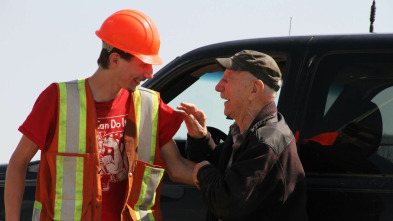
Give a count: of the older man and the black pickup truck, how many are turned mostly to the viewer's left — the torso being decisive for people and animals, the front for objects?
2

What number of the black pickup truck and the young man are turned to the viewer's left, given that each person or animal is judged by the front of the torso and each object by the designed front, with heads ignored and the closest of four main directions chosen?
1

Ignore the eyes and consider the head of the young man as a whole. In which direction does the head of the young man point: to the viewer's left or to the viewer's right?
to the viewer's right

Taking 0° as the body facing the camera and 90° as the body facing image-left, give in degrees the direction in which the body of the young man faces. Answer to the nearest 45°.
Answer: approximately 315°

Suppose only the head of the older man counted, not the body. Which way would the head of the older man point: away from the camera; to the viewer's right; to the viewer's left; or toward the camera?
to the viewer's left

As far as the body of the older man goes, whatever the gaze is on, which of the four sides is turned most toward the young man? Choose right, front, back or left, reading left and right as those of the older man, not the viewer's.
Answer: front

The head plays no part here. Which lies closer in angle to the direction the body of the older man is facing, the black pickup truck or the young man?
the young man

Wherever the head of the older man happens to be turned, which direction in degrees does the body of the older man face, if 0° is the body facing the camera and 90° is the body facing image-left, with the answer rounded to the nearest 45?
approximately 90°

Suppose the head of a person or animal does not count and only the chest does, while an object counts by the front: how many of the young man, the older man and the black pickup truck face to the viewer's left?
2

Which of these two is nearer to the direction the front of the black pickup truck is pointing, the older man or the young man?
the young man

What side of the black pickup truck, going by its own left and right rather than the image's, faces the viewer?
left

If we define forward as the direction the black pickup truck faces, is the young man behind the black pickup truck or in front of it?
in front

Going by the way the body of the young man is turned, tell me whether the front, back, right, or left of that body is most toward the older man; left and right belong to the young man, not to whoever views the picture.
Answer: left
